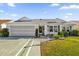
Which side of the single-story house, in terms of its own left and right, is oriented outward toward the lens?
front
